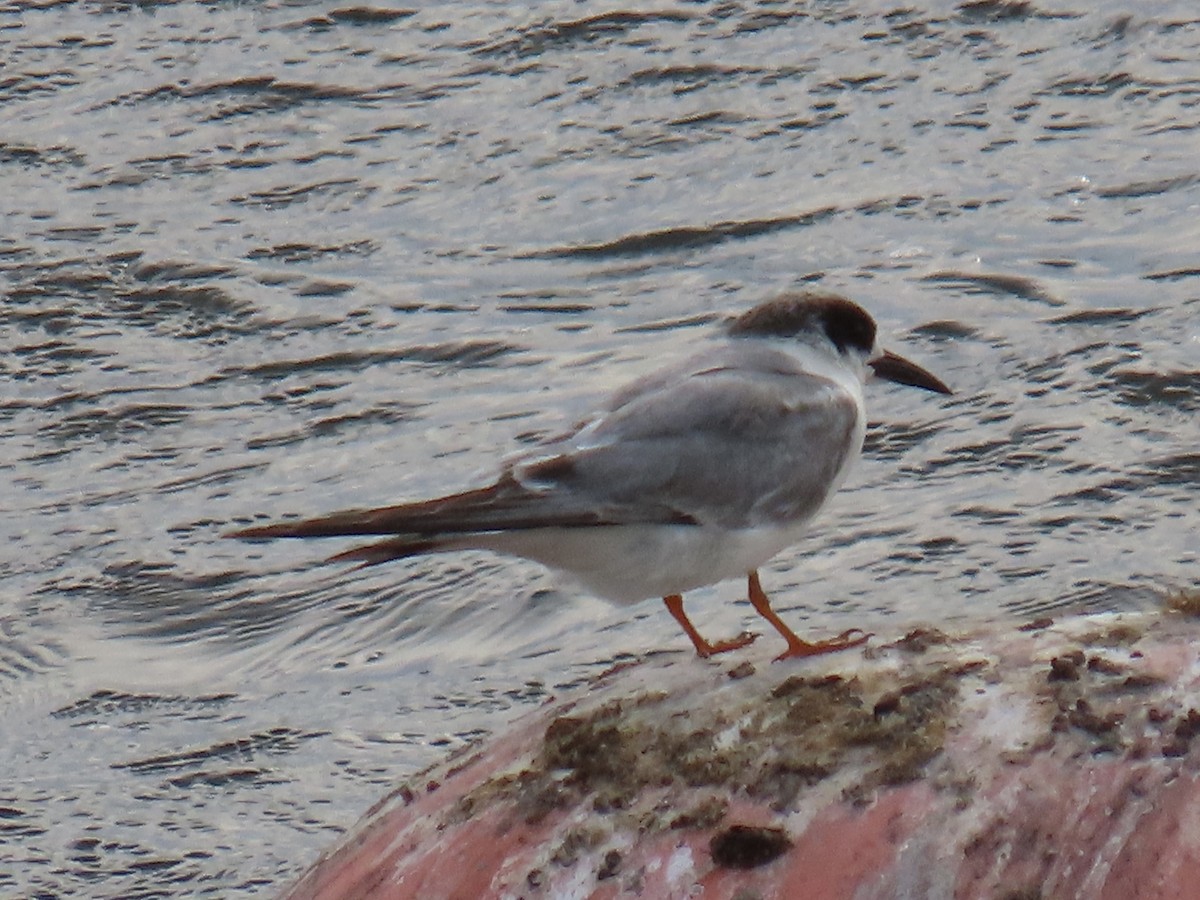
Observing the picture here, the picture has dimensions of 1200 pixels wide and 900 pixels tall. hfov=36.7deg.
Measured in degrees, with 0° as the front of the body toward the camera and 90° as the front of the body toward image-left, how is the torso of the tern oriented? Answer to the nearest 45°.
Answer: approximately 270°
